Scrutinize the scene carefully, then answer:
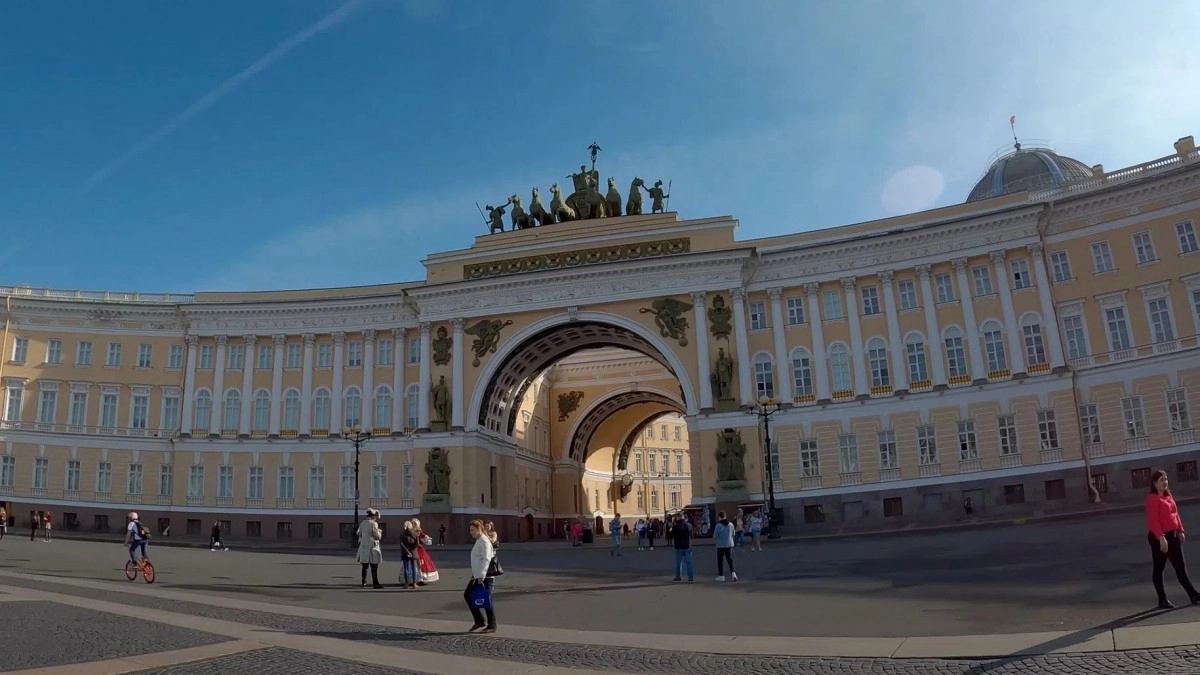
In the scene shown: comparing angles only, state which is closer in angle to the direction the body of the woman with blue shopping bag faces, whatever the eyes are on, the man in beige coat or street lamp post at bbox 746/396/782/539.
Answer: the man in beige coat

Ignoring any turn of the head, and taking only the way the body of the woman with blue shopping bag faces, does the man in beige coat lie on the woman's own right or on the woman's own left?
on the woman's own right

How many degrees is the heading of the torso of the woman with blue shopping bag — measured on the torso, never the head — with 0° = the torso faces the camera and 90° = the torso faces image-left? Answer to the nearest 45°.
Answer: approximately 90°

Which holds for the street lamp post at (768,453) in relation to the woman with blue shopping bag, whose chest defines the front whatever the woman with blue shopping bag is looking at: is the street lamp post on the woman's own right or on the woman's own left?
on the woman's own right

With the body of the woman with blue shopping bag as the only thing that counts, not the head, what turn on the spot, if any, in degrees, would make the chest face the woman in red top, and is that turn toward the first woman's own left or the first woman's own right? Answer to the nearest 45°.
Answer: approximately 180°
